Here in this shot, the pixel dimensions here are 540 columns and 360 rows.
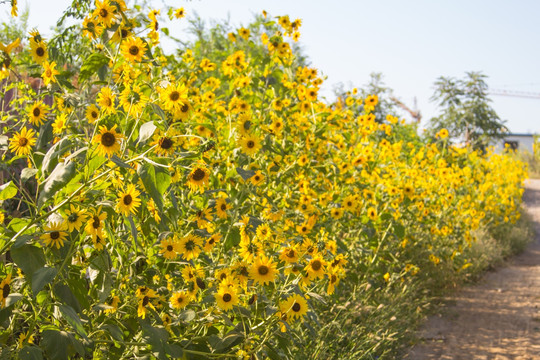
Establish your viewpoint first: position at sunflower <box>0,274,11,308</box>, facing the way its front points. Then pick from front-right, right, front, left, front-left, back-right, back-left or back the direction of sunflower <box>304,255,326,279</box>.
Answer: front-left

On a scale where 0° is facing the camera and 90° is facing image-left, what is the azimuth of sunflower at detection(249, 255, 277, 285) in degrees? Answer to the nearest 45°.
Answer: approximately 0°

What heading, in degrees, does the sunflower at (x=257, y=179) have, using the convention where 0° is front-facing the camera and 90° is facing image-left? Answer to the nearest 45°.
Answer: approximately 0°

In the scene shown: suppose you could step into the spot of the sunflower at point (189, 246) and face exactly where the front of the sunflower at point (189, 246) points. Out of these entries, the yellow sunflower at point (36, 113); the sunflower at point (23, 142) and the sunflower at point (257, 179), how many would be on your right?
2
